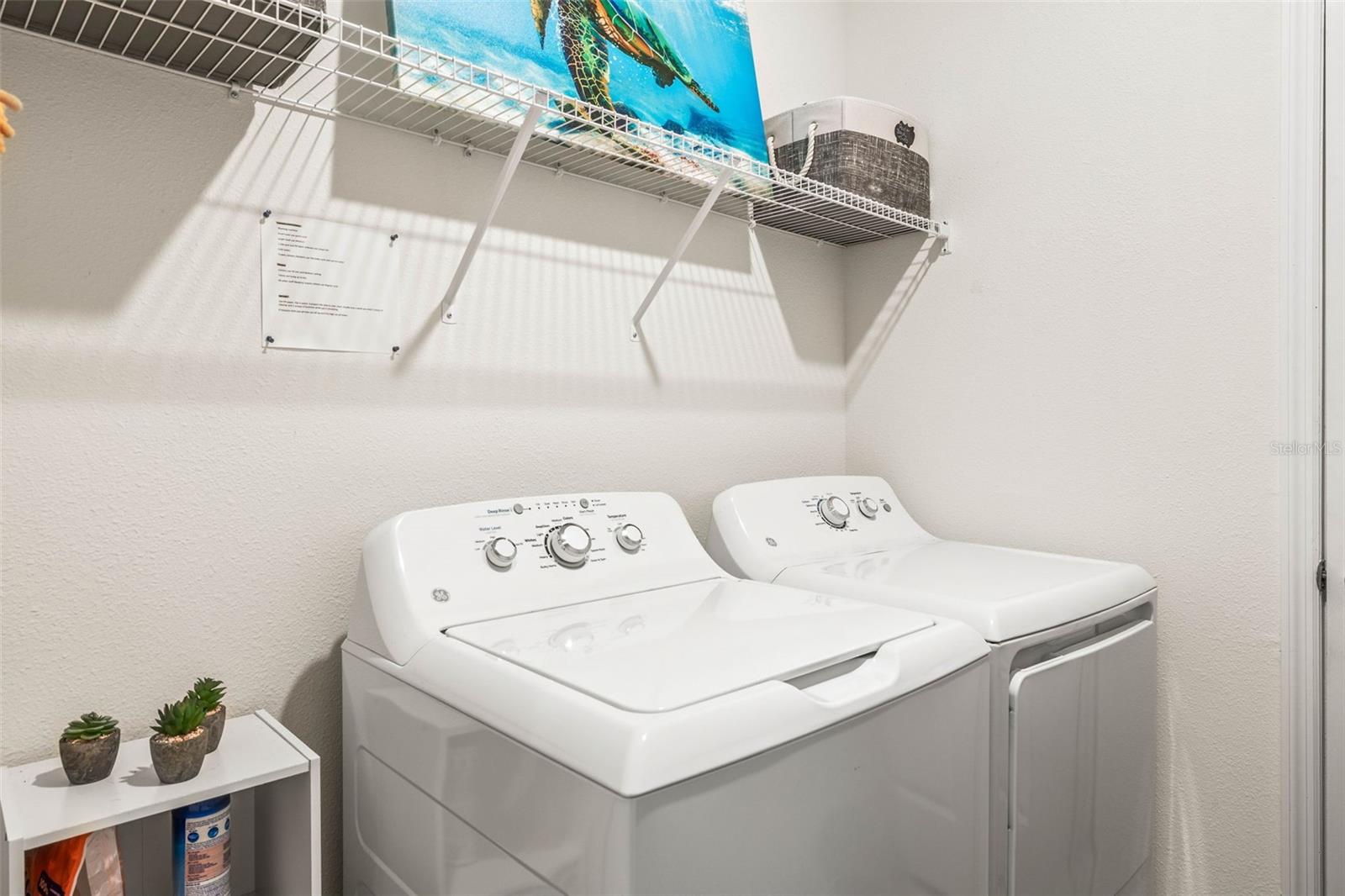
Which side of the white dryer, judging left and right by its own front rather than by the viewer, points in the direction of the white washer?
right

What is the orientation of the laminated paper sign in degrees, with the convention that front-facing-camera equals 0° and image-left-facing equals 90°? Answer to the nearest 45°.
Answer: approximately 315°

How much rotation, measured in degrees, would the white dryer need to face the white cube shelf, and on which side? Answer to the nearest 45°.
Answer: approximately 90° to its right

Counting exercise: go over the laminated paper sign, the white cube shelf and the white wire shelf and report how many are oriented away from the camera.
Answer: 0

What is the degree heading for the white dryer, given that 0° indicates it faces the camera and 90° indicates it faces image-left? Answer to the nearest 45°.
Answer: approximately 315°

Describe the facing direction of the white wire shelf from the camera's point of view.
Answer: facing the viewer and to the right of the viewer

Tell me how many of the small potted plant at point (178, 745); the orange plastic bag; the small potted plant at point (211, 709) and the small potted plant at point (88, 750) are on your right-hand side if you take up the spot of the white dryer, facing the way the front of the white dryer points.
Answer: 4
